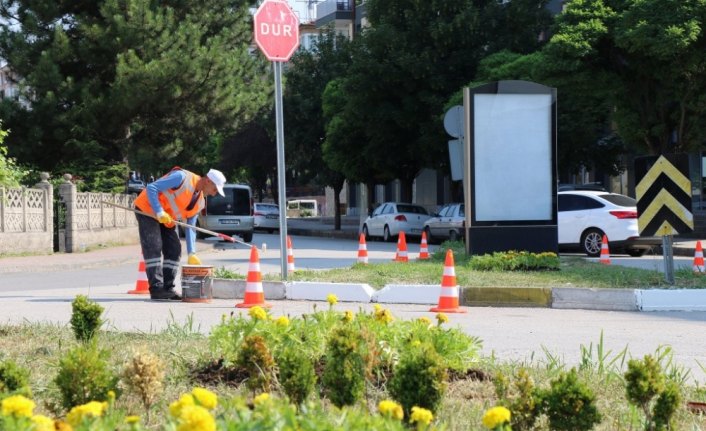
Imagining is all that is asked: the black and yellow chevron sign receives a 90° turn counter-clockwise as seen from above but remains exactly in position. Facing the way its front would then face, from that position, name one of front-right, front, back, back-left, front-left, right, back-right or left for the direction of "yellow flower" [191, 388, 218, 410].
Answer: right

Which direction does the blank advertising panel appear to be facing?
toward the camera

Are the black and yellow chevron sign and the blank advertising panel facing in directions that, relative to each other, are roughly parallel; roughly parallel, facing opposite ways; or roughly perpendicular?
roughly parallel

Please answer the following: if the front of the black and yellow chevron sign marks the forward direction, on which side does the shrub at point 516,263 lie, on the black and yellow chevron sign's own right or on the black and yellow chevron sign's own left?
on the black and yellow chevron sign's own right

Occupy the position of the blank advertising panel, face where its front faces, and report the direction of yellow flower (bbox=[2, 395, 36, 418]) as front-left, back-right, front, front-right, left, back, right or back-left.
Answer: front

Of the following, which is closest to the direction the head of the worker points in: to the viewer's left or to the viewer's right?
to the viewer's right

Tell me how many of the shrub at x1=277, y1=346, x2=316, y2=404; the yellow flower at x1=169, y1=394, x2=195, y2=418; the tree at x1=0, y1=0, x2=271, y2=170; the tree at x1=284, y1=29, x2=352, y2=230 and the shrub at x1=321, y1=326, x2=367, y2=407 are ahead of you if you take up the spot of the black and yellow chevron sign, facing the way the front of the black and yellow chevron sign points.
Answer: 3

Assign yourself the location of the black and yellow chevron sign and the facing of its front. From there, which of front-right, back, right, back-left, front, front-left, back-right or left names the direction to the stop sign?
right

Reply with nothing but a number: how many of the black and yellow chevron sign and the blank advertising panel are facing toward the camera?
2

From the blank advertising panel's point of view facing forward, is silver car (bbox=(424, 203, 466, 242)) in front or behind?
behind

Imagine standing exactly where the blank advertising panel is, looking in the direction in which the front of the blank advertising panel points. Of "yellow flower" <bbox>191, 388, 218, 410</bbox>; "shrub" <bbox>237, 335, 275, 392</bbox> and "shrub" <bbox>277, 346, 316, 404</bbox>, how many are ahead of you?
3

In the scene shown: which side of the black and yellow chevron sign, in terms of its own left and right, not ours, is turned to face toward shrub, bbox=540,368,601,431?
front

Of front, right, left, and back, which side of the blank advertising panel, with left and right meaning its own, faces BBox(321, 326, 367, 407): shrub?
front

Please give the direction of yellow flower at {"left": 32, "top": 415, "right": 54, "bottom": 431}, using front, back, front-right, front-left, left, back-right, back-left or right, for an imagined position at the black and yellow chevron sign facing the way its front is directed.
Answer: front

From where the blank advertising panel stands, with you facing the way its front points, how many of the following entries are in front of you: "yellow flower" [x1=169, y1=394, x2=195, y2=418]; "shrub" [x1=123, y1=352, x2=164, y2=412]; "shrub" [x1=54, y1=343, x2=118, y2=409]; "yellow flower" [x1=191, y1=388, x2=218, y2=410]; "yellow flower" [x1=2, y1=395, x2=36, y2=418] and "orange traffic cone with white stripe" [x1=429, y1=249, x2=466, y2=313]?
6

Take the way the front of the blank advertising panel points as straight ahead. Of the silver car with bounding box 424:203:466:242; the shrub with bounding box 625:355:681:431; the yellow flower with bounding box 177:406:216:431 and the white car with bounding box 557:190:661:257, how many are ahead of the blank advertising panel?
2
